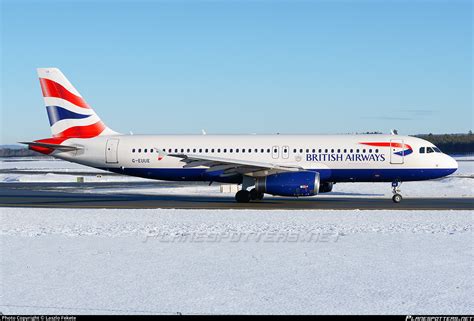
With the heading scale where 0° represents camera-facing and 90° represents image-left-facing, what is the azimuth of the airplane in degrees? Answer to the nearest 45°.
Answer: approximately 270°
